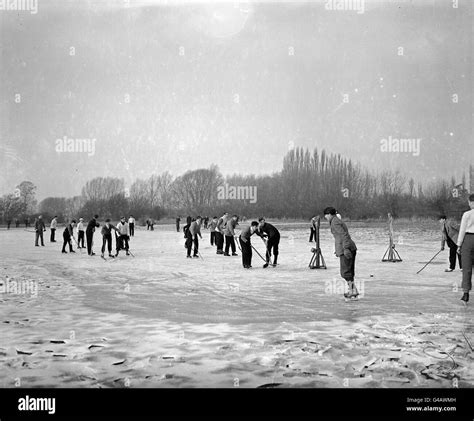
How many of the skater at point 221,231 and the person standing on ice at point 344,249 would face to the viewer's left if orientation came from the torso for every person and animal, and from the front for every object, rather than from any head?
1

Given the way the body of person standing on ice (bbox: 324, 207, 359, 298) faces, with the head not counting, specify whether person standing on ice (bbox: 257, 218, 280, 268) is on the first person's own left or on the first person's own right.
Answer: on the first person's own right

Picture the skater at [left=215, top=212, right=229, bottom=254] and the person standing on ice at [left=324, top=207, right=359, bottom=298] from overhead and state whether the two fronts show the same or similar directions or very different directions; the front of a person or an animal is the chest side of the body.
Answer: very different directions

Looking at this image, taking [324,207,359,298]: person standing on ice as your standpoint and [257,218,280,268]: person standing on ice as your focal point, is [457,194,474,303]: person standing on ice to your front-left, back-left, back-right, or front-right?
back-right

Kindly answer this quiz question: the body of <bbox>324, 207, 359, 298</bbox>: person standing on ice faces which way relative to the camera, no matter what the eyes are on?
to the viewer's left
